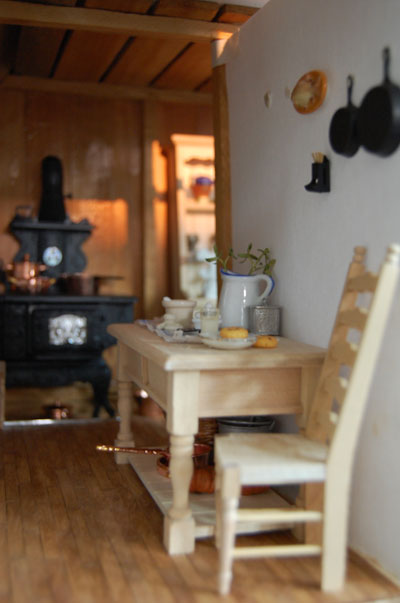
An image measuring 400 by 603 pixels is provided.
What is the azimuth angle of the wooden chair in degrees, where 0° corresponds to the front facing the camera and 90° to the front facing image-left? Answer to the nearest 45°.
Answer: approximately 90°

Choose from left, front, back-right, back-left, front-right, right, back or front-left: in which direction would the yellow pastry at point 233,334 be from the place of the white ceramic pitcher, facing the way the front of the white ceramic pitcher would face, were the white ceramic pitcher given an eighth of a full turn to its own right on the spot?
back-left

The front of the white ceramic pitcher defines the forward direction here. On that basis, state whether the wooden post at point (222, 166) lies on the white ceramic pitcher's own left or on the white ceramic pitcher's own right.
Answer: on the white ceramic pitcher's own right

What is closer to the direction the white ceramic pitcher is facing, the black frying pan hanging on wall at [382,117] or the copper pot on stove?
the copper pot on stove

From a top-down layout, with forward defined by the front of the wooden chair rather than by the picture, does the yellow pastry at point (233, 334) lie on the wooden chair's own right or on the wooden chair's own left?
on the wooden chair's own right

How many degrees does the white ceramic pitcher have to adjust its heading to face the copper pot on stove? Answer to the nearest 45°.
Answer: approximately 45° to its right

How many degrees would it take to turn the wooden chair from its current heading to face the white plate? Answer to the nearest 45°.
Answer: approximately 45° to its right

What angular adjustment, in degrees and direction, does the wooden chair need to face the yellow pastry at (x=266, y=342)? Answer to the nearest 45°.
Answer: approximately 90° to its right

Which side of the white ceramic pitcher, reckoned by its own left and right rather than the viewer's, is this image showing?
left

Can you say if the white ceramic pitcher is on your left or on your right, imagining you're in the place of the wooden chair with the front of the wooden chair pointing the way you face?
on your right

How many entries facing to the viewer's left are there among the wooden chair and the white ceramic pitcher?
2
